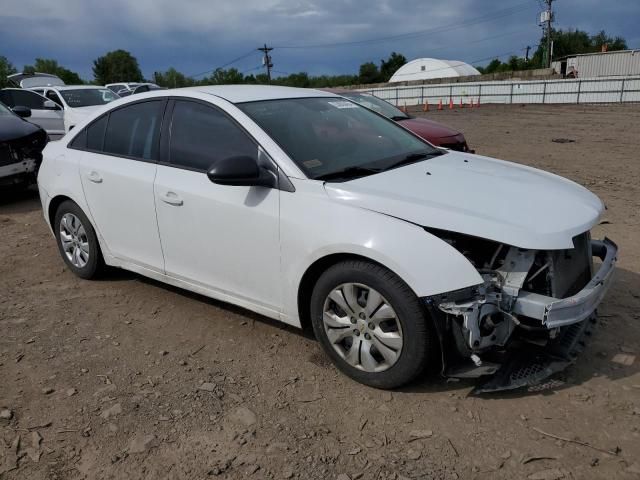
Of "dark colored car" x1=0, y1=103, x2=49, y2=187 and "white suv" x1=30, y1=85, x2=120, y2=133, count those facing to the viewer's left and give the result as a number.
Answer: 0

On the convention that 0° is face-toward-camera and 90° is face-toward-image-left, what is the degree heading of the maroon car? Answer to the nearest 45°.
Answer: approximately 315°

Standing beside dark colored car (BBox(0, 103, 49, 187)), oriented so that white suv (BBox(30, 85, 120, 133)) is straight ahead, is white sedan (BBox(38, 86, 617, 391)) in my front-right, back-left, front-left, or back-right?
back-right

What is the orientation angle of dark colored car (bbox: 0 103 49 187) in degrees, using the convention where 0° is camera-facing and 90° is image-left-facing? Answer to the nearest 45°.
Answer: approximately 315°

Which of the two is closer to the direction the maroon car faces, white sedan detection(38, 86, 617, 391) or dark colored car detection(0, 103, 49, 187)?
the white sedan

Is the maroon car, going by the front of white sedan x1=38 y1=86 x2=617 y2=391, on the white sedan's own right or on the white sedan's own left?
on the white sedan's own left

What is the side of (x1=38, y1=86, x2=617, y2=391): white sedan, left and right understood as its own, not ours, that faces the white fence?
left

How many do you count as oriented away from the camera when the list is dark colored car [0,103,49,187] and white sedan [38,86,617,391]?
0

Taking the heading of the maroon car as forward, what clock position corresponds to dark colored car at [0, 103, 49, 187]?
The dark colored car is roughly at 4 o'clock from the maroon car.

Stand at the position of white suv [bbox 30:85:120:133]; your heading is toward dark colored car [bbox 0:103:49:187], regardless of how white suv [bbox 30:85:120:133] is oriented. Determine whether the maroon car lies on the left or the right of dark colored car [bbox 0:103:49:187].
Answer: left

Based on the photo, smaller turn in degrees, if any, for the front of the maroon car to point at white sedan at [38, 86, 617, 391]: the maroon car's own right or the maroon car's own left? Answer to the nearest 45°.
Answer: approximately 45° to the maroon car's own right
